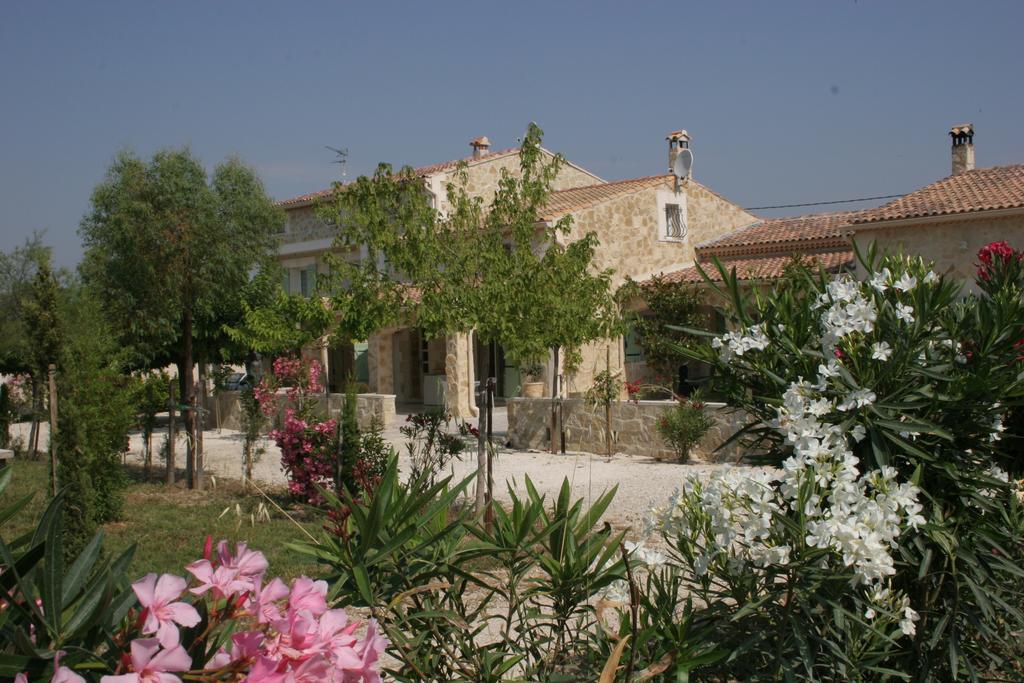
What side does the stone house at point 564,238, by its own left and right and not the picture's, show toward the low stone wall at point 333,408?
front

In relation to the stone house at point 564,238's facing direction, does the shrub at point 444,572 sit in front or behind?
in front

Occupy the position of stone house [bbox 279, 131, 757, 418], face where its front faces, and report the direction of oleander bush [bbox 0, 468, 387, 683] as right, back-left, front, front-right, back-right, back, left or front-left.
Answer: front-left

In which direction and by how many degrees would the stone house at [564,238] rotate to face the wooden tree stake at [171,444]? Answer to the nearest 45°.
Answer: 0° — it already faces it

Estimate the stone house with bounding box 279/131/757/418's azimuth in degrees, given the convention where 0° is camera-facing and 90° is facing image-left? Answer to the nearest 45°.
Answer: approximately 45°

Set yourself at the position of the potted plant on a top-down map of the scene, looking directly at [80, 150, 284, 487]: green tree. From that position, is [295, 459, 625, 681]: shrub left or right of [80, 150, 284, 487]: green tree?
left

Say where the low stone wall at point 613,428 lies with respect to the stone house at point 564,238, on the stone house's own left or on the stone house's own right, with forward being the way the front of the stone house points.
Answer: on the stone house's own left

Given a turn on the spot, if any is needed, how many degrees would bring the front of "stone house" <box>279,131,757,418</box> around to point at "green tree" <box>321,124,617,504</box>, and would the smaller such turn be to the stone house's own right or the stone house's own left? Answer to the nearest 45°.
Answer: approximately 45° to the stone house's own left

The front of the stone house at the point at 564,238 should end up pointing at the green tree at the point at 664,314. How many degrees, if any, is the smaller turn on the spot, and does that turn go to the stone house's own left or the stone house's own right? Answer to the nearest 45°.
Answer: approximately 90° to the stone house's own left

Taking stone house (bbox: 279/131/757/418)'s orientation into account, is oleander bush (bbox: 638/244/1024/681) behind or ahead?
ahead
